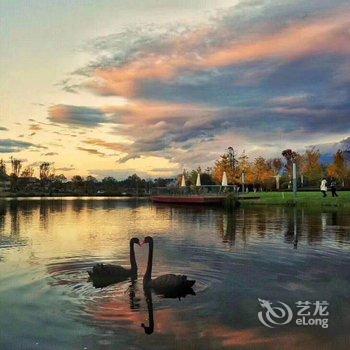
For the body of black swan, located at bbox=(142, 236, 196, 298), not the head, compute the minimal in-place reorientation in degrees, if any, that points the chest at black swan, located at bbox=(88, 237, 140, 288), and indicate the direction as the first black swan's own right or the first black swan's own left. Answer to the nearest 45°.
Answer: approximately 45° to the first black swan's own right

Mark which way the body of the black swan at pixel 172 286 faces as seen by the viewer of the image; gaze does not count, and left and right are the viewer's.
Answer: facing to the left of the viewer
